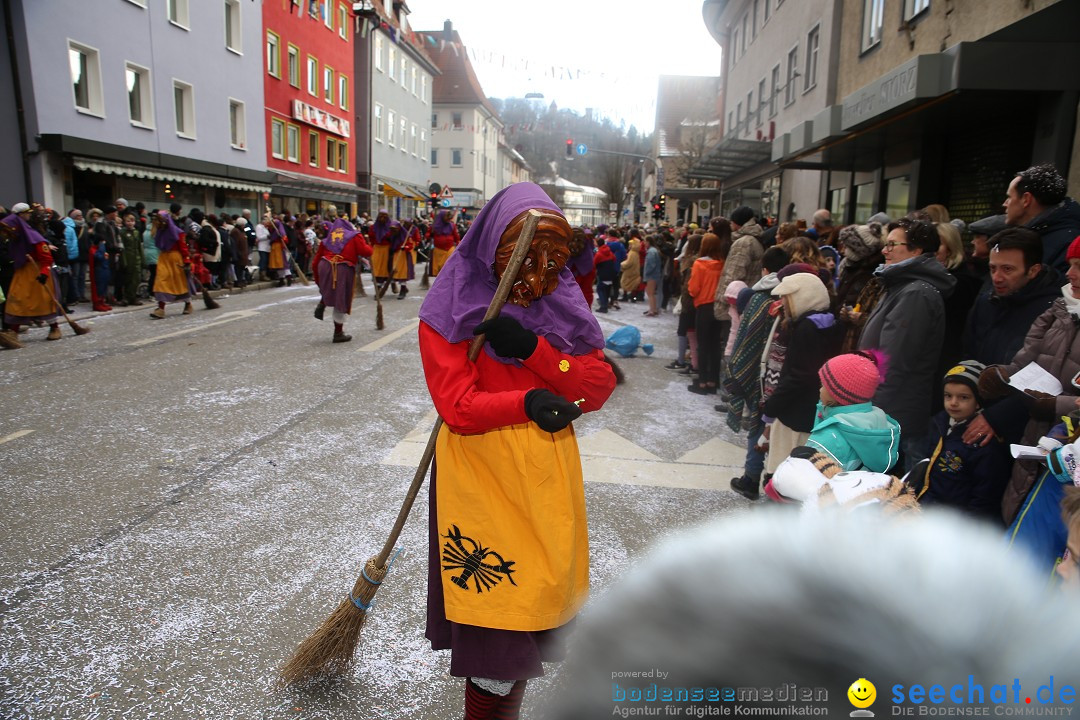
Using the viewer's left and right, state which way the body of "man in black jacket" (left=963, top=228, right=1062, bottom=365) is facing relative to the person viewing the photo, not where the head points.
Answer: facing the viewer and to the left of the viewer

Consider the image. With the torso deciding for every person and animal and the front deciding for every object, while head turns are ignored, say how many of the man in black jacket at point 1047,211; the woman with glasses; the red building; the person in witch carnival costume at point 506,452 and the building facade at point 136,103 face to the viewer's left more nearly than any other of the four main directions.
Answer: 2

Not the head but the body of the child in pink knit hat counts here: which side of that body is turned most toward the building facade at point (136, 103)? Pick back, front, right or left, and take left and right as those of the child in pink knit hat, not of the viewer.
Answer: front

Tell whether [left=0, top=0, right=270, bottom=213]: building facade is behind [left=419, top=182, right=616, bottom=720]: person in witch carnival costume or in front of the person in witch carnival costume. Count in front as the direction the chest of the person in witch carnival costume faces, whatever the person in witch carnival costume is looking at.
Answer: behind

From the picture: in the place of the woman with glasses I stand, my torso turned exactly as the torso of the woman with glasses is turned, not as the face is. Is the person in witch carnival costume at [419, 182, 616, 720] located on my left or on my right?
on my left

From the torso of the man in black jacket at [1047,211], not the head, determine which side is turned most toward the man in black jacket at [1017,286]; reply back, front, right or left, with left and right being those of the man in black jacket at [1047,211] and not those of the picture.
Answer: left

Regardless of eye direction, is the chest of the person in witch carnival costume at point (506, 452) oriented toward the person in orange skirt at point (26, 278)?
no

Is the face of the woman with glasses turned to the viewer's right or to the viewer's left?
to the viewer's left

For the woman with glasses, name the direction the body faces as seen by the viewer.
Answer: to the viewer's left

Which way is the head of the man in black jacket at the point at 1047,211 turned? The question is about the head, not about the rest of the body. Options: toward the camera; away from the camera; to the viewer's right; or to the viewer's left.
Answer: to the viewer's left

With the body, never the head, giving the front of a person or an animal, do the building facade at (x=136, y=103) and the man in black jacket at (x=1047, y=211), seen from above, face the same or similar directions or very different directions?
very different directions

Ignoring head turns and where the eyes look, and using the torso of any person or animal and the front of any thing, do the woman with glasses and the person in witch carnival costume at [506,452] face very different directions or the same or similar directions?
very different directions

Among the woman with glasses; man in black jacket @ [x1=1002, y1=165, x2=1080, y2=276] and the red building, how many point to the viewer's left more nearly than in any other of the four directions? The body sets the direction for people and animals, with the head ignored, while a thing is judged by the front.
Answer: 2

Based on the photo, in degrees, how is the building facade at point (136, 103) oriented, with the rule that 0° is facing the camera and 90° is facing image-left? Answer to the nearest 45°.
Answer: approximately 315°

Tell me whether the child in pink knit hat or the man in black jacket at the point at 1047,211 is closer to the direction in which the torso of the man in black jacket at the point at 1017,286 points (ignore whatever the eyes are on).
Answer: the child in pink knit hat

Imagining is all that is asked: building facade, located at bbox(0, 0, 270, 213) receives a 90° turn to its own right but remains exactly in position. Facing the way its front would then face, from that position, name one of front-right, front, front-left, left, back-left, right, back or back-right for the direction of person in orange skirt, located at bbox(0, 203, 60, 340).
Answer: front-left

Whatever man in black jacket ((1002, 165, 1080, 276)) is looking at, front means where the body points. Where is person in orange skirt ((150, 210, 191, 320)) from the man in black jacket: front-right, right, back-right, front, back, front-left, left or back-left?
front

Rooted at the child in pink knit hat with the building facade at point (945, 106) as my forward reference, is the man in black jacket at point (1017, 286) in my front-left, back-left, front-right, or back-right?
front-right

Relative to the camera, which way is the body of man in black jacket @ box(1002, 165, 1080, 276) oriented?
to the viewer's left
